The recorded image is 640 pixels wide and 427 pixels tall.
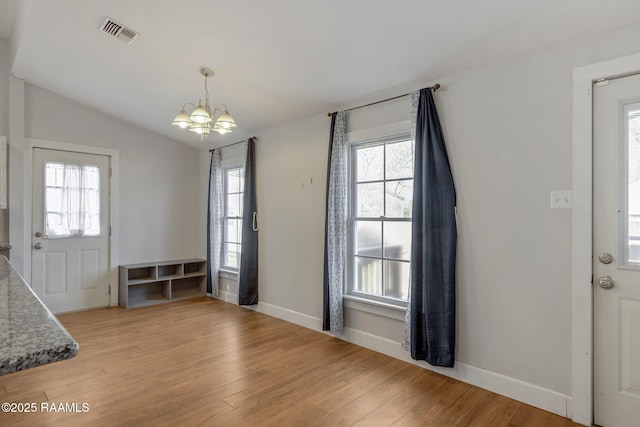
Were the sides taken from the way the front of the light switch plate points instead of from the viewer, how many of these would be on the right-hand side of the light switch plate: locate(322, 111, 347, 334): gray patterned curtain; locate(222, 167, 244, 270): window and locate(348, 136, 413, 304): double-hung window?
3

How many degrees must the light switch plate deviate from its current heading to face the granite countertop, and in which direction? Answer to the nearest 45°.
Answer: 0° — it already faces it

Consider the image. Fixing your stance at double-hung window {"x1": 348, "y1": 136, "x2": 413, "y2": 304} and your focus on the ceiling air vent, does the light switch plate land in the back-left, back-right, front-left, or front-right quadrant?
back-left

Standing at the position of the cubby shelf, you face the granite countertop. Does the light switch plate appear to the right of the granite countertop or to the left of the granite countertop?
left

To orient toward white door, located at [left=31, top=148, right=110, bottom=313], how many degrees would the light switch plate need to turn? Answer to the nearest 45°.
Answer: approximately 90° to its right

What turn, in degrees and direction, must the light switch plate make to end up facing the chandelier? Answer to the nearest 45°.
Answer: approximately 45° to its right

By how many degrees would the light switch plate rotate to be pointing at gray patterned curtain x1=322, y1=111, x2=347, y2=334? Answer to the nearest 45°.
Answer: approximately 90° to its right

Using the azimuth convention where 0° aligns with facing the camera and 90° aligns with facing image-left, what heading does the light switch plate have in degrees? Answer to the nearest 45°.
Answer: approximately 0°
